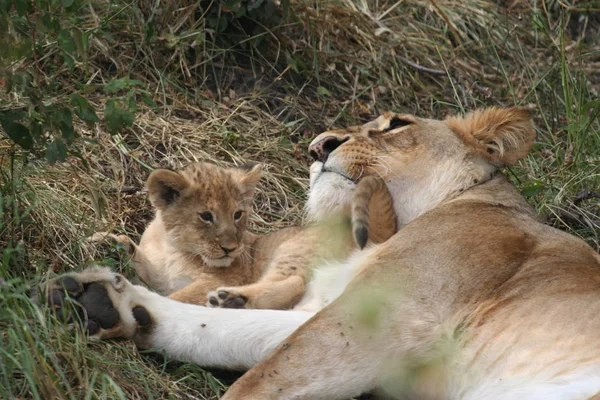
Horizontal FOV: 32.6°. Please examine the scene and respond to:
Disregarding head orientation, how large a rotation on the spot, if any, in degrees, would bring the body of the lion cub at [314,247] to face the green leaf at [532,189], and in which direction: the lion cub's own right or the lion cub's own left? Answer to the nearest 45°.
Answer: approximately 135° to the lion cub's own right

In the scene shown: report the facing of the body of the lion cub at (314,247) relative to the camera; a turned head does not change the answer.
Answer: to the viewer's left
